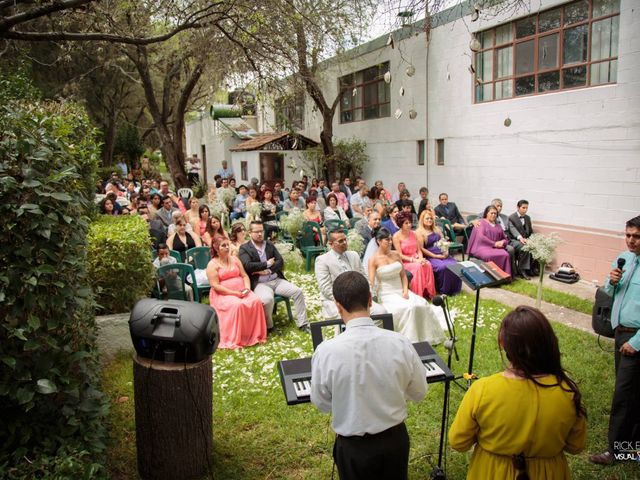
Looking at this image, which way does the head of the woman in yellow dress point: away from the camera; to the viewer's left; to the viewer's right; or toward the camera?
away from the camera

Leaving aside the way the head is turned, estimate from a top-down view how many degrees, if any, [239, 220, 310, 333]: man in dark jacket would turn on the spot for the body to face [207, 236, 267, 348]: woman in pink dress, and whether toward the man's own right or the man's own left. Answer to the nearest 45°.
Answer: approximately 90° to the man's own right

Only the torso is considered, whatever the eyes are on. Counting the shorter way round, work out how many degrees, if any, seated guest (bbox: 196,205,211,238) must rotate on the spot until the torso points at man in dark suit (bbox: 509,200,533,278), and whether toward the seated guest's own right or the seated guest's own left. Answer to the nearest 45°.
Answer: approximately 45° to the seated guest's own left

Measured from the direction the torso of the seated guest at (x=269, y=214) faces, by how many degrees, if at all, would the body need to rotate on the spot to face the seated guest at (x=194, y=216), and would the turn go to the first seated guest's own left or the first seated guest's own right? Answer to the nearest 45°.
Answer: approximately 90° to the first seated guest's own right

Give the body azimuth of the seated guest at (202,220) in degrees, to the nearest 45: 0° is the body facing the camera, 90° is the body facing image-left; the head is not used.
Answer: approximately 315°

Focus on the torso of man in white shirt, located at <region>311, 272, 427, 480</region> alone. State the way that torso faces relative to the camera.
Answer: away from the camera

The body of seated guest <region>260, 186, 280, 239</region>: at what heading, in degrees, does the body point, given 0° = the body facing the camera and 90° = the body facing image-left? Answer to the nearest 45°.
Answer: approximately 315°

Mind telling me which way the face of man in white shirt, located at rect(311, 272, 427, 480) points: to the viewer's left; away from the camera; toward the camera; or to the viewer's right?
away from the camera

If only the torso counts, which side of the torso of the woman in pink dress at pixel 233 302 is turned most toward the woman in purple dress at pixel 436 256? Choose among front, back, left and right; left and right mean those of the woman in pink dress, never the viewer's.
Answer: left

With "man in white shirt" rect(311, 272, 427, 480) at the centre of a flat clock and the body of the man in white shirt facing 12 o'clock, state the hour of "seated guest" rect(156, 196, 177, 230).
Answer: The seated guest is roughly at 11 o'clock from the man in white shirt.

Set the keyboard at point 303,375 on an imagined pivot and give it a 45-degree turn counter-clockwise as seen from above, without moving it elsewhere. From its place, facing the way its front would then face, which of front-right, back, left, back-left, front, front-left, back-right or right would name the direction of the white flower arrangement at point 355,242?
back-left
